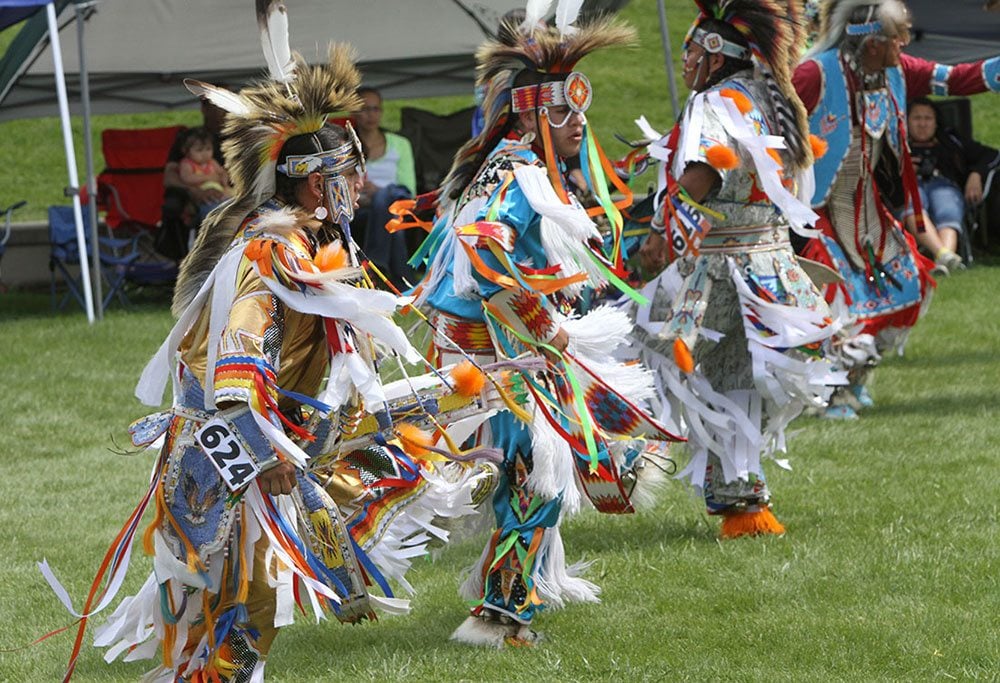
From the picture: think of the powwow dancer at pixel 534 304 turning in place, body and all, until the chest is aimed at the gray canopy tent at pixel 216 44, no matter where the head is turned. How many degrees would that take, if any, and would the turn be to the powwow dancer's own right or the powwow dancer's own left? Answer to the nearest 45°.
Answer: approximately 90° to the powwow dancer's own left

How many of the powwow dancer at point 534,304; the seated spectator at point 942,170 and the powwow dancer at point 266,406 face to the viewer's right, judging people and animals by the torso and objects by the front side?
2

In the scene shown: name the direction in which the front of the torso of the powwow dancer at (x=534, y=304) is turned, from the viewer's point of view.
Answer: to the viewer's right

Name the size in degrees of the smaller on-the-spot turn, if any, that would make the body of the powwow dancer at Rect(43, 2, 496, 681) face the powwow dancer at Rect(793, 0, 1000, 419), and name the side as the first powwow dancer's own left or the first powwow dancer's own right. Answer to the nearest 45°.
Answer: approximately 45° to the first powwow dancer's own left

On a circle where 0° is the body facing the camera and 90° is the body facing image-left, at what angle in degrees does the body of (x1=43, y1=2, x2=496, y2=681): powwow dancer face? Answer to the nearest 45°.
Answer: approximately 270°

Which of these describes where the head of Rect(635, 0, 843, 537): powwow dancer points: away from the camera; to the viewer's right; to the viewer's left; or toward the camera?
to the viewer's left
